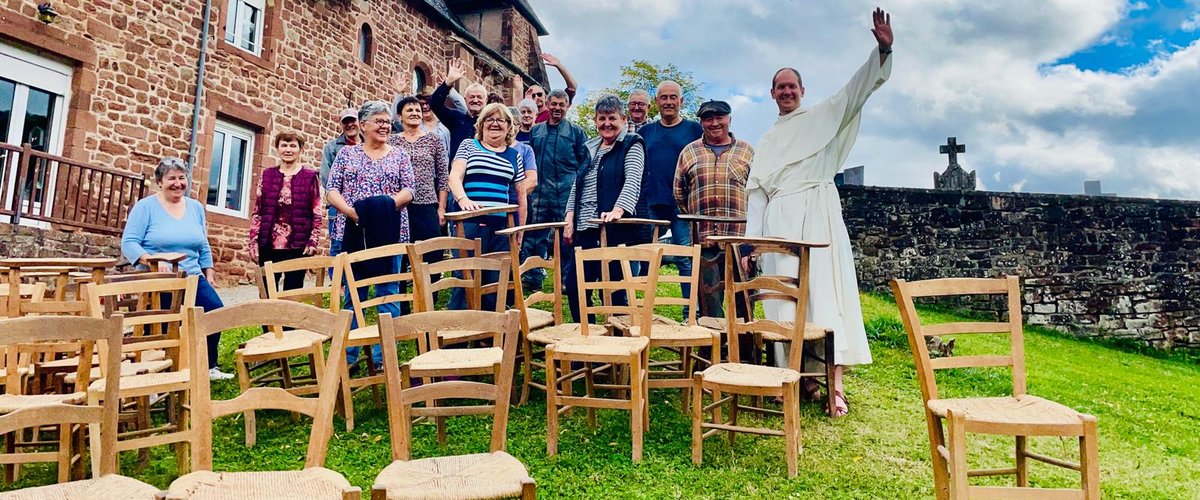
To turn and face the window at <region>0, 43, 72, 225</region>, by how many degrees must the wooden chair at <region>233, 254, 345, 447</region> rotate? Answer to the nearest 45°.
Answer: approximately 90° to its right

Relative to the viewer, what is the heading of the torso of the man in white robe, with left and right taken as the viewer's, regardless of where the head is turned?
facing the viewer

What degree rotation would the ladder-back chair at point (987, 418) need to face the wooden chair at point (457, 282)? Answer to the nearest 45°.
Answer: approximately 135° to its right

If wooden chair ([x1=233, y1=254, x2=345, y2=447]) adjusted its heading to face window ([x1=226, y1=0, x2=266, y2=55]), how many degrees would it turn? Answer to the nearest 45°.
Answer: approximately 135° to its right

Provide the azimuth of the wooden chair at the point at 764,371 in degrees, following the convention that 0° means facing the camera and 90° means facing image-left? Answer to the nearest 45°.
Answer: approximately 45°

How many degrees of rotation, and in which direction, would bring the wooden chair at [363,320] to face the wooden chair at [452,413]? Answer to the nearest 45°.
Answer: approximately 45° to its left

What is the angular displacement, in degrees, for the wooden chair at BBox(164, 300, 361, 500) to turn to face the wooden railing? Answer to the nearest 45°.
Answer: approximately 180°

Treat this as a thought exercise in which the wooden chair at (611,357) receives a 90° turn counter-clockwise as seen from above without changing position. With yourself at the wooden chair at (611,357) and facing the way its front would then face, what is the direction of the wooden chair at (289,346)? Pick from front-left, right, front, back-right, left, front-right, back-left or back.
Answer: back

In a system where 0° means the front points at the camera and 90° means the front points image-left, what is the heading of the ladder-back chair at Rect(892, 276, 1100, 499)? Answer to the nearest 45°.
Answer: approximately 315°

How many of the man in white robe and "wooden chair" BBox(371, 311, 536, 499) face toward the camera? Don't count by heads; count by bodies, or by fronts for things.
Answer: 2

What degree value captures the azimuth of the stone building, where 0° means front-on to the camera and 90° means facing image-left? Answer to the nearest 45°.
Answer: approximately 315°

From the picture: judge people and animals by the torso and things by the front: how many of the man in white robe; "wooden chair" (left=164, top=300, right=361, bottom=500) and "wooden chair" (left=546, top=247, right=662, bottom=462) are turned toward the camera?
3

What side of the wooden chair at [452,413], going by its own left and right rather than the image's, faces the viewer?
front
